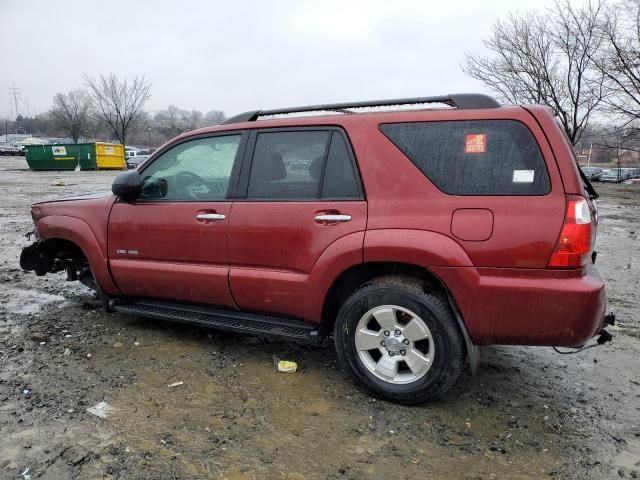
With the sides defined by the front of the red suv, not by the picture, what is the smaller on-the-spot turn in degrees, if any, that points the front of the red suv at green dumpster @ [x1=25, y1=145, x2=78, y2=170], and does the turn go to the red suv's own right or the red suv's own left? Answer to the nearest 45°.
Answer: approximately 45° to the red suv's own right

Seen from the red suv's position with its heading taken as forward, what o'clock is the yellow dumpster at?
The yellow dumpster is roughly at 2 o'clock from the red suv.

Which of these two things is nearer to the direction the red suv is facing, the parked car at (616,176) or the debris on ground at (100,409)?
the debris on ground

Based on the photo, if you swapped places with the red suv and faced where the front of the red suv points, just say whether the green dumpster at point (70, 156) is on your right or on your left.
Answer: on your right

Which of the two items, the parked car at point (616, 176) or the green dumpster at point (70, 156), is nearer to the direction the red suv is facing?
the green dumpster

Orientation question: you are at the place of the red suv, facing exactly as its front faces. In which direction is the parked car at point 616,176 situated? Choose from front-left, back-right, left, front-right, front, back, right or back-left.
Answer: back-right

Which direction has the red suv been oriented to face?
to the viewer's left
